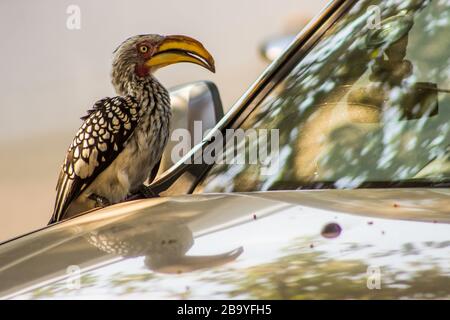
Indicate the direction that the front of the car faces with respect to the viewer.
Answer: facing the viewer and to the left of the viewer
